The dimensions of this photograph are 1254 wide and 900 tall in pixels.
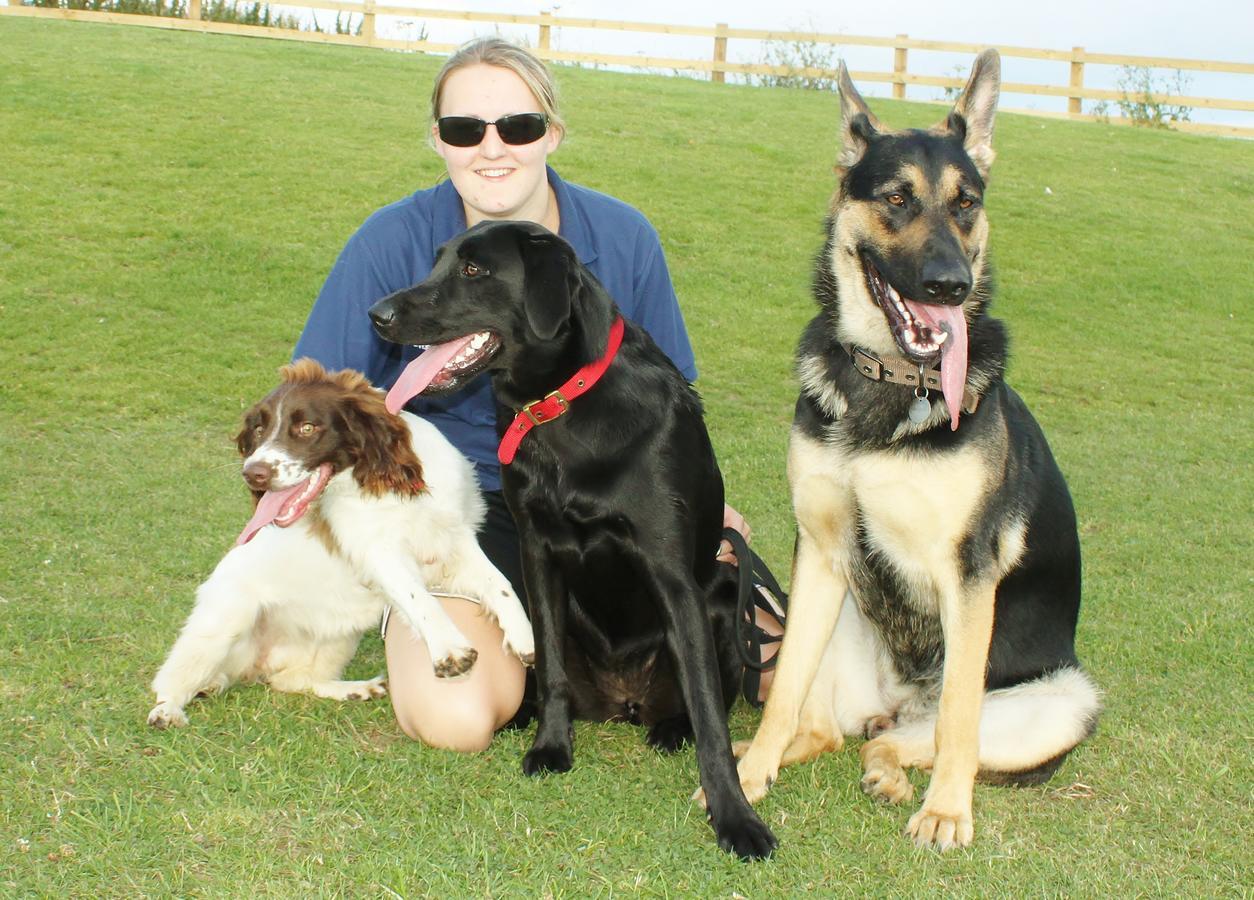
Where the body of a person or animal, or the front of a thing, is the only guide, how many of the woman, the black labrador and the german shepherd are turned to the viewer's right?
0

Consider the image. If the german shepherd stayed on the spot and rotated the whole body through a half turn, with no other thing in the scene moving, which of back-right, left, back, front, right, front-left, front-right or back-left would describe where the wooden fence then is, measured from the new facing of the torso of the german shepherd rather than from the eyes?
front-left

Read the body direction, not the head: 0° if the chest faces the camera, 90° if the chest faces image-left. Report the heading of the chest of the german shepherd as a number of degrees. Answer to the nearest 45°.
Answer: approximately 45°

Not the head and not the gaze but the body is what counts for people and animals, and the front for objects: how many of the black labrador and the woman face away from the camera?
0

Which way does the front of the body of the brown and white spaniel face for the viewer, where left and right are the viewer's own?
facing the viewer and to the right of the viewer

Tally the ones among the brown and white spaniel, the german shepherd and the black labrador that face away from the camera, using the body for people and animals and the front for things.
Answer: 0

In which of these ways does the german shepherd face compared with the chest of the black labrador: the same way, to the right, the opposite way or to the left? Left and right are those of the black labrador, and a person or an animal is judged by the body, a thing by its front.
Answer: the same way

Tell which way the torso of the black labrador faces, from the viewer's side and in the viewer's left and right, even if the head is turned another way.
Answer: facing the viewer and to the left of the viewer

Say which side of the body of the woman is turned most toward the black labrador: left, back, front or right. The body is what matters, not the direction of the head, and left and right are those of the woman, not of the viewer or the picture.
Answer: front

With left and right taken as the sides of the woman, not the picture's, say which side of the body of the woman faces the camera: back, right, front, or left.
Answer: front

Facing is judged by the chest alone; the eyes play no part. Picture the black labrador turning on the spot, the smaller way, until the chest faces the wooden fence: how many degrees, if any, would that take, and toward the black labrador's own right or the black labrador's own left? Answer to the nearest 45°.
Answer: approximately 135° to the black labrador's own right
